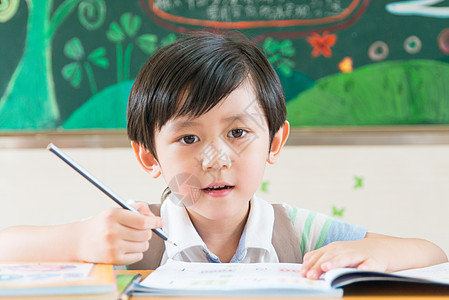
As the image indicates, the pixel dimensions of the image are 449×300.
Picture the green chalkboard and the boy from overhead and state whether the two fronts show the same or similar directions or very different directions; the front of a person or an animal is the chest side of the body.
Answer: same or similar directions

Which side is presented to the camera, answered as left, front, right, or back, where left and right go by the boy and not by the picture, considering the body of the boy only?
front

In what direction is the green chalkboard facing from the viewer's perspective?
toward the camera

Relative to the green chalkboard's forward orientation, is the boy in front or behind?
in front

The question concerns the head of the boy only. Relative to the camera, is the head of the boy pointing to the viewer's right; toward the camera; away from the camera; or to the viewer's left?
toward the camera

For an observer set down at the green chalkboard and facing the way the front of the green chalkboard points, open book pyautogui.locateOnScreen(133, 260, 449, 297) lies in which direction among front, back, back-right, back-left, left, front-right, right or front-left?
front

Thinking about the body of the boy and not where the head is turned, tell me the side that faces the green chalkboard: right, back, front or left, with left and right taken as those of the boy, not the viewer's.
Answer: back
